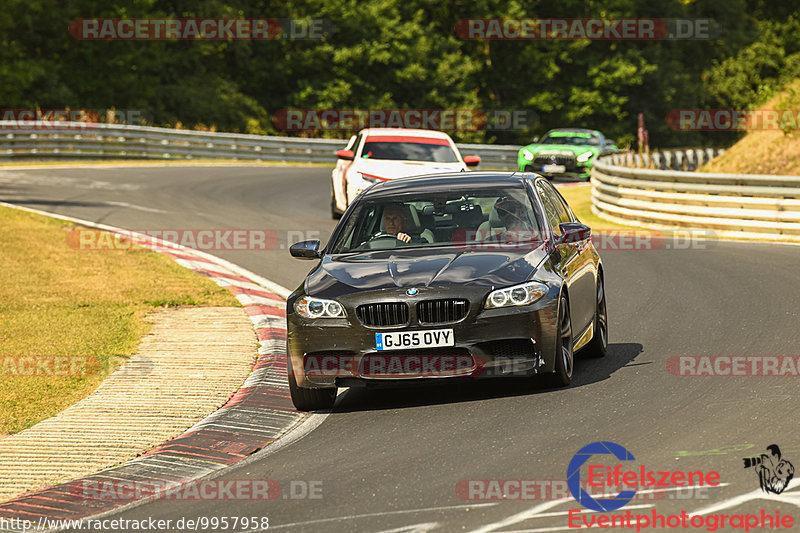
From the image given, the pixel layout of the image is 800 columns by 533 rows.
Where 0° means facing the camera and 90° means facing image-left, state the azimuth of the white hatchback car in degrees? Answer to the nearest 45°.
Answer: approximately 315°

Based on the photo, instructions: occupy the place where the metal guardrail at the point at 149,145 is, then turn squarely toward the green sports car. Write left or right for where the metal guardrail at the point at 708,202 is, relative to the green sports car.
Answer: right

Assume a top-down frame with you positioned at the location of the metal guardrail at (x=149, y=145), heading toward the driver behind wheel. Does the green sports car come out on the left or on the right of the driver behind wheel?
left

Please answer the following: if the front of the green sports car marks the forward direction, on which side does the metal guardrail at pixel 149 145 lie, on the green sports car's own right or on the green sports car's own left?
on the green sports car's own right

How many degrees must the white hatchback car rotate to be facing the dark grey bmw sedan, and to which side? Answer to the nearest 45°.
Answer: approximately 45° to its right

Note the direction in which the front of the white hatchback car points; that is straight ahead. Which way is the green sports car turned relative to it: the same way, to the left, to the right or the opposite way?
the same way

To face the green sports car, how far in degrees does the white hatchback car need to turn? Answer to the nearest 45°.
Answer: approximately 135° to its left

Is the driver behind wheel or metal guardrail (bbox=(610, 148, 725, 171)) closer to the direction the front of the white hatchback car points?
the driver behind wheel

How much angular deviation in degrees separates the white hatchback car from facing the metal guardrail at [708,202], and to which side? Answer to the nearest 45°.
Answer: approximately 45° to its left
